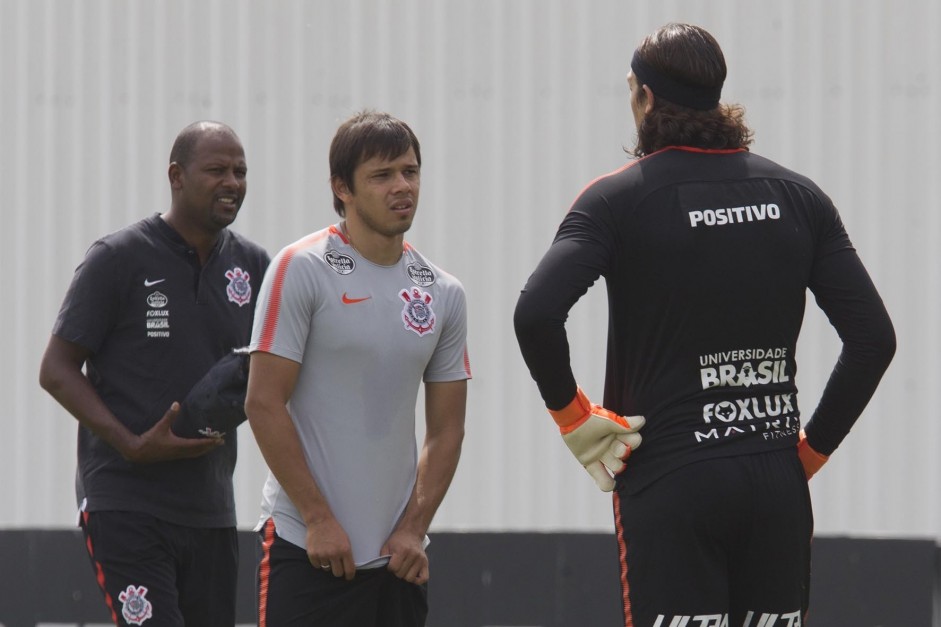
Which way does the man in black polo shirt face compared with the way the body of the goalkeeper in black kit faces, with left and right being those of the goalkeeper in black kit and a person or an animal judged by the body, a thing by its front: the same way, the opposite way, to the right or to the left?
the opposite way

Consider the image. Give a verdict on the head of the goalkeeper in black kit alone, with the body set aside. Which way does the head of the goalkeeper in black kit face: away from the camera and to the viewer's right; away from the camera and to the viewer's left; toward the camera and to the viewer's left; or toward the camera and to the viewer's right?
away from the camera and to the viewer's left

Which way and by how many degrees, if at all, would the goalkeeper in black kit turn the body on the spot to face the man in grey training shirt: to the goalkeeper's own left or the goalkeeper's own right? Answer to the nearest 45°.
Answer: approximately 45° to the goalkeeper's own left

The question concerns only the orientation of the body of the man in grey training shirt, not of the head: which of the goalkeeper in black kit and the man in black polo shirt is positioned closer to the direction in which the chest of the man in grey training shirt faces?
the goalkeeper in black kit

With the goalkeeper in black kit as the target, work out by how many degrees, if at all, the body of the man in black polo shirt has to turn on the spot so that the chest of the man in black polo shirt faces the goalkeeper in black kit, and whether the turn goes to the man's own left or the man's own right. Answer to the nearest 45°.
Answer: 0° — they already face them

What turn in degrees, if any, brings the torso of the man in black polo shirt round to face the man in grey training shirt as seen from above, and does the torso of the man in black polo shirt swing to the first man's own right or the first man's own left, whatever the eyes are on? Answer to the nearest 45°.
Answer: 0° — they already face them

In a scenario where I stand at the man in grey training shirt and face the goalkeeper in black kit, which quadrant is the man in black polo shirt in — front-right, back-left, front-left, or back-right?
back-left

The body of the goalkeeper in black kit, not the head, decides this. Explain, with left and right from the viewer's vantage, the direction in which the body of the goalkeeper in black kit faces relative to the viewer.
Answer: facing away from the viewer and to the left of the viewer

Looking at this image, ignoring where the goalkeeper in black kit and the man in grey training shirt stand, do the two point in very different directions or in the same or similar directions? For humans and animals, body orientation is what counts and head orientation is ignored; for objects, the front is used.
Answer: very different directions
